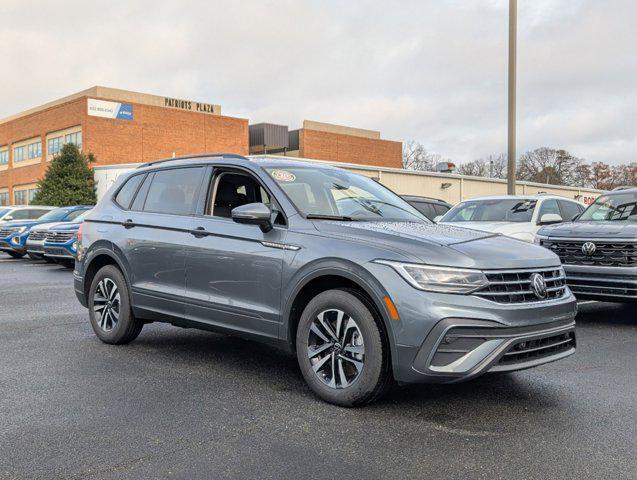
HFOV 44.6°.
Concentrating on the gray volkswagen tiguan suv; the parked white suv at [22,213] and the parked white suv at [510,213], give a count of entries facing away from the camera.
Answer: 0

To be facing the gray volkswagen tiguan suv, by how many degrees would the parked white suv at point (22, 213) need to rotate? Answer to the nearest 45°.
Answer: approximately 45° to its left

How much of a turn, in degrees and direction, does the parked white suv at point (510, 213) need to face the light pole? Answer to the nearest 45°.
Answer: approximately 135° to its right

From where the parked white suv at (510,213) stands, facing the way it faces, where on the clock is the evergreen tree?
The evergreen tree is roughly at 3 o'clock from the parked white suv.

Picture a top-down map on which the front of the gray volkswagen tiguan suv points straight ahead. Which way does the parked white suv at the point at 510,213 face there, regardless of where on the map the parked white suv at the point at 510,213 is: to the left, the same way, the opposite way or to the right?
to the right

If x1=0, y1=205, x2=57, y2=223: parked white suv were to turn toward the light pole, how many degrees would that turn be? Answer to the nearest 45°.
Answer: approximately 90° to its left

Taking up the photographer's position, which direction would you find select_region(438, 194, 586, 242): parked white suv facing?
facing the viewer and to the left of the viewer

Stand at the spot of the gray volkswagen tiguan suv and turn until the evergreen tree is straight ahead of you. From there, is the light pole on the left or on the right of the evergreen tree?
right

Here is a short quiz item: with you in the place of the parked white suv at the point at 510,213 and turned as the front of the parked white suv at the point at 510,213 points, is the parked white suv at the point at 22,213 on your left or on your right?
on your right

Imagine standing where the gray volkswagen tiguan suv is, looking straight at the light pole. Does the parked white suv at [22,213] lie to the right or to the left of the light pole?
left

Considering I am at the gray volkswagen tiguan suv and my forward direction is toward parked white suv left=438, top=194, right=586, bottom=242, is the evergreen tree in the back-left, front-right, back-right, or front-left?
front-left

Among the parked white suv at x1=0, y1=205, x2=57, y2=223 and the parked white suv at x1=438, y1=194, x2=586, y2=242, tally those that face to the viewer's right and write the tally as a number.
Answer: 0

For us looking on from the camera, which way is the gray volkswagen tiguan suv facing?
facing the viewer and to the right of the viewer

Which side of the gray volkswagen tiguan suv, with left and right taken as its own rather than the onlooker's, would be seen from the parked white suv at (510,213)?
left

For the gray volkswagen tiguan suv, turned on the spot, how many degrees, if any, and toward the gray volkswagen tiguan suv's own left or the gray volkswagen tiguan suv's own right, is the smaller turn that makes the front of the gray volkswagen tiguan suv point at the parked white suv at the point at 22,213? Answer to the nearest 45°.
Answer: approximately 180°

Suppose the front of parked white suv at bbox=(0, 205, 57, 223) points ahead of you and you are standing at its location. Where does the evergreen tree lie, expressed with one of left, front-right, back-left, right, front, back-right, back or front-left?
back-right
